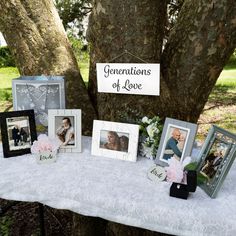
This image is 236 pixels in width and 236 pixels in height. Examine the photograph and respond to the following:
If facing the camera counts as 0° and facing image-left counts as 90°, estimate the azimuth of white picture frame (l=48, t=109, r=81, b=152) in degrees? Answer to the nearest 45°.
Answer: approximately 0°

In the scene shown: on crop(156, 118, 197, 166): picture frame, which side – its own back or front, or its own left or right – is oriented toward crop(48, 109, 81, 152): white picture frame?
right

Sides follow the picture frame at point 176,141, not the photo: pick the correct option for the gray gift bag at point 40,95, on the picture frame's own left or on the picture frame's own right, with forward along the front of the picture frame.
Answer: on the picture frame's own right

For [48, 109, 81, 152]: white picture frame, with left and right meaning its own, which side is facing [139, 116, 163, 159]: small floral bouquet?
left
